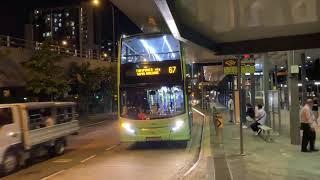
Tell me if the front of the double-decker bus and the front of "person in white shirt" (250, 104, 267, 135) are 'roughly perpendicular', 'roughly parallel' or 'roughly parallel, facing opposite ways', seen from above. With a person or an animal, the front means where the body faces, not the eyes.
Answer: roughly perpendicular

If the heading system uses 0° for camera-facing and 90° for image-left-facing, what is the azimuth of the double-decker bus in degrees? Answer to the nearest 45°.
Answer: approximately 0°

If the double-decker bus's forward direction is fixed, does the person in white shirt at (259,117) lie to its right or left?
on its left

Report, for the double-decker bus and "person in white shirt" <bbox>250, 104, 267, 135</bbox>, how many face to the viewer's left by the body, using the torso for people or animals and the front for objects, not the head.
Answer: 1

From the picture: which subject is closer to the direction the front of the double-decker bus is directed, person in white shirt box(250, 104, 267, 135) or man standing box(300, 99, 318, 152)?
the man standing

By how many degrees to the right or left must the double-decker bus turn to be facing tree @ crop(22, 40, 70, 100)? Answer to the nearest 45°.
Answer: approximately 135° to its right

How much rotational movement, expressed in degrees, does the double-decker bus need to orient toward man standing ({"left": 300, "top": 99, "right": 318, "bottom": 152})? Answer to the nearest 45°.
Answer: approximately 45° to its left

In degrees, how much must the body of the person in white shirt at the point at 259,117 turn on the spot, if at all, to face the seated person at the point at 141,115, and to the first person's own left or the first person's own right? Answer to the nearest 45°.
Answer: approximately 45° to the first person's own left

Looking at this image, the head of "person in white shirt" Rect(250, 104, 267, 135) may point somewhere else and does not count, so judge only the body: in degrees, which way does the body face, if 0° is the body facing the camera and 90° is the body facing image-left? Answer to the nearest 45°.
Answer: approximately 90°

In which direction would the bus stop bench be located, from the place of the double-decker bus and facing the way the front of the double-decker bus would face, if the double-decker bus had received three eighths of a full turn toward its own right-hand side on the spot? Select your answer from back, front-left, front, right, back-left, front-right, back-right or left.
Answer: back-right
